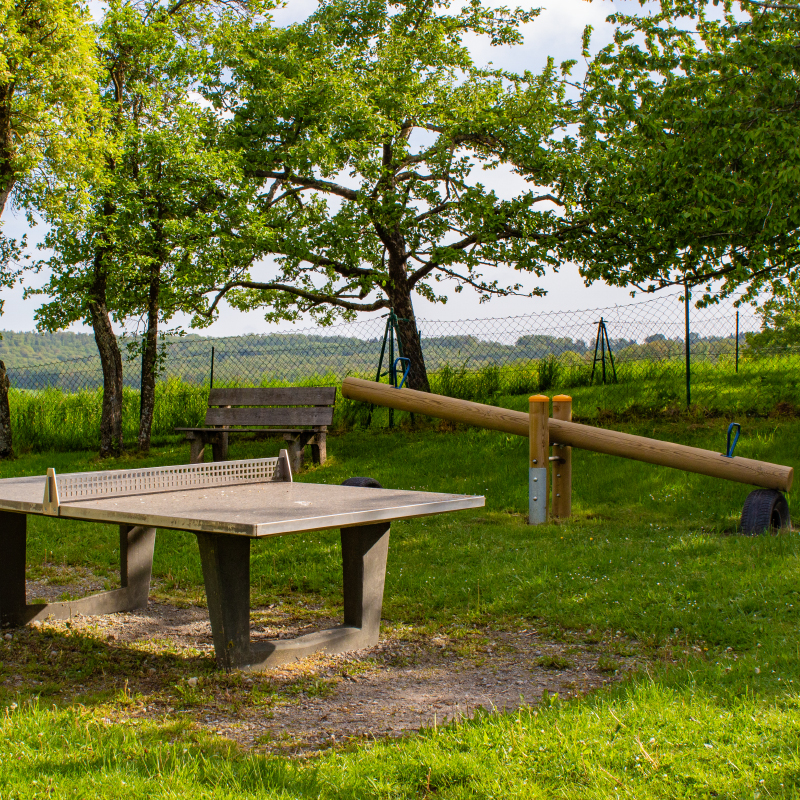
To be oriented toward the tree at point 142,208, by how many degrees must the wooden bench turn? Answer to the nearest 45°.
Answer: approximately 90° to its right

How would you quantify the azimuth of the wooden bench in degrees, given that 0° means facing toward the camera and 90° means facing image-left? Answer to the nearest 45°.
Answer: approximately 45°

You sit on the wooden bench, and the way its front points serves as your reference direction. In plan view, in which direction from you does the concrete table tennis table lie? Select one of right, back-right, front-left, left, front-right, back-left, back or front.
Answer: front-left

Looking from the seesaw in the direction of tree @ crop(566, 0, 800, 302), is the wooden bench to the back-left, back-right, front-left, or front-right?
front-left

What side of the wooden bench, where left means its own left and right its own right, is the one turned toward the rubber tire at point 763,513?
left

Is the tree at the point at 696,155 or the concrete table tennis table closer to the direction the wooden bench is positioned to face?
the concrete table tennis table

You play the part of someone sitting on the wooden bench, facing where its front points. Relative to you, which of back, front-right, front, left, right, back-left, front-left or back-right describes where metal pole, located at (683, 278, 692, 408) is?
back-left

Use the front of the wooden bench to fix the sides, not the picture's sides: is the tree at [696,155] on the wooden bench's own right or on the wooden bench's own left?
on the wooden bench's own left
